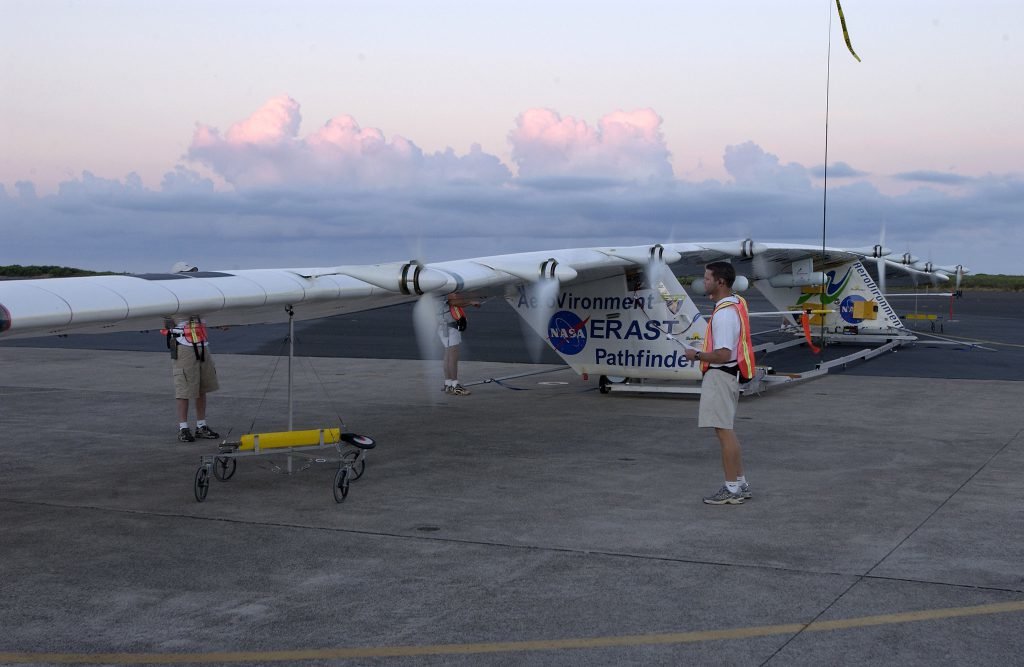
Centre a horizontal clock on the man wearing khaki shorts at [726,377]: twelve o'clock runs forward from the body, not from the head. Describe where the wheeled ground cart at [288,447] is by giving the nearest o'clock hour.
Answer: The wheeled ground cart is roughly at 12 o'clock from the man wearing khaki shorts.

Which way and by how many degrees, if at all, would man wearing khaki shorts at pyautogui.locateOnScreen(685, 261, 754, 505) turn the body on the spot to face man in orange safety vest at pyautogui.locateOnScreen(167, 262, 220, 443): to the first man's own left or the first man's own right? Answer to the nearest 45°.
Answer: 0° — they already face them

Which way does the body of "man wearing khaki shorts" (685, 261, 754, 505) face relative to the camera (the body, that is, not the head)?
to the viewer's left

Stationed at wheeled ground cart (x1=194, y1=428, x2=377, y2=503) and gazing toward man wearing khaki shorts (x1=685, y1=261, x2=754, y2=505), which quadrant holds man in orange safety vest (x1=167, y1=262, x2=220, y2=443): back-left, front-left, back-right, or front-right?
back-left

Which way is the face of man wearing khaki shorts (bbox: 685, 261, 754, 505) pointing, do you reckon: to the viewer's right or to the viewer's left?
to the viewer's left
